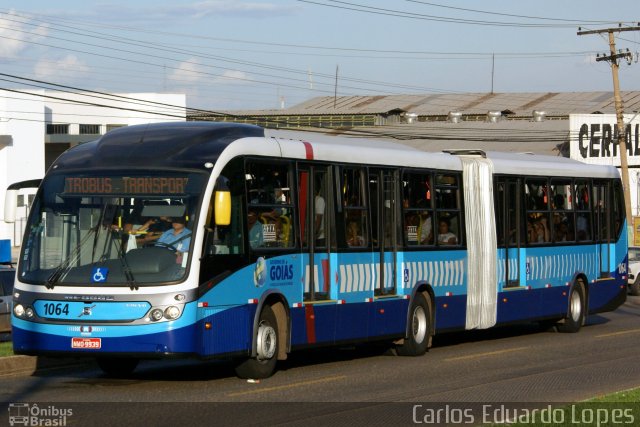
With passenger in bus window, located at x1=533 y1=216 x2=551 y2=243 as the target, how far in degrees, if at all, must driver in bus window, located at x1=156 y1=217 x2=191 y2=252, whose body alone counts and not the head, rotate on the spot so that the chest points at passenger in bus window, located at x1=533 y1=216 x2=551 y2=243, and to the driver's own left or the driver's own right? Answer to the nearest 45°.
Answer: approximately 180°

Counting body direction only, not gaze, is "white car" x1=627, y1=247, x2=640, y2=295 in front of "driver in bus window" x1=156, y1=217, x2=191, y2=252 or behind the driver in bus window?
behind

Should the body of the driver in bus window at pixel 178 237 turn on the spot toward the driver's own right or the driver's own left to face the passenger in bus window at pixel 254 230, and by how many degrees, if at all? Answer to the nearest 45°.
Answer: approximately 180°

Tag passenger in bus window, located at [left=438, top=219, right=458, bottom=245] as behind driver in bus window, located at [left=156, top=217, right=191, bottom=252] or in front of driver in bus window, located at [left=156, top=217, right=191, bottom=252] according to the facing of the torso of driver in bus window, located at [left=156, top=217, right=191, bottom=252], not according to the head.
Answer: behind

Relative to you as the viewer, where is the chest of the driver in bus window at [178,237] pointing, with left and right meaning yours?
facing the viewer and to the left of the viewer

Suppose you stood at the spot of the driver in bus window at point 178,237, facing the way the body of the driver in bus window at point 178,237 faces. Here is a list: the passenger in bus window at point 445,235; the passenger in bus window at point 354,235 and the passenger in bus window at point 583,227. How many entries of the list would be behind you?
3

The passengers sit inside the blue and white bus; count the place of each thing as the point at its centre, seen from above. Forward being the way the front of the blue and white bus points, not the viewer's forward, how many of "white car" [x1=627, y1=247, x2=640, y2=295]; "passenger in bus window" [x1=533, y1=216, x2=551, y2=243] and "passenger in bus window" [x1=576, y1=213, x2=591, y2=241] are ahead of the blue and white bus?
0

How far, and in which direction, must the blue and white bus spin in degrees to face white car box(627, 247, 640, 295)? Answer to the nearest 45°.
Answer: approximately 180°

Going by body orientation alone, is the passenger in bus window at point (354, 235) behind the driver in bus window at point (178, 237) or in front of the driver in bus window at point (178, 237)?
behind

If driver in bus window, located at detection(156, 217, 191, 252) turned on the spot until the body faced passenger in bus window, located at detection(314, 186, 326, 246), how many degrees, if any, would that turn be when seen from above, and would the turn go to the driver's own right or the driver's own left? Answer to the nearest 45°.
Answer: approximately 180°

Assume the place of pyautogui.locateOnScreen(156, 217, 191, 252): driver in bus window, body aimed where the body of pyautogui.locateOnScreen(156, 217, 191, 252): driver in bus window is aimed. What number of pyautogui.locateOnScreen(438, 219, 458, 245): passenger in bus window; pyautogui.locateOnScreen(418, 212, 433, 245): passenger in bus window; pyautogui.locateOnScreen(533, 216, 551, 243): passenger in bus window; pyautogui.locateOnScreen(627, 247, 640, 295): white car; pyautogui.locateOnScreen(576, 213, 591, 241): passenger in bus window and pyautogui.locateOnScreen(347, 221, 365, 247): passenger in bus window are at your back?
6
